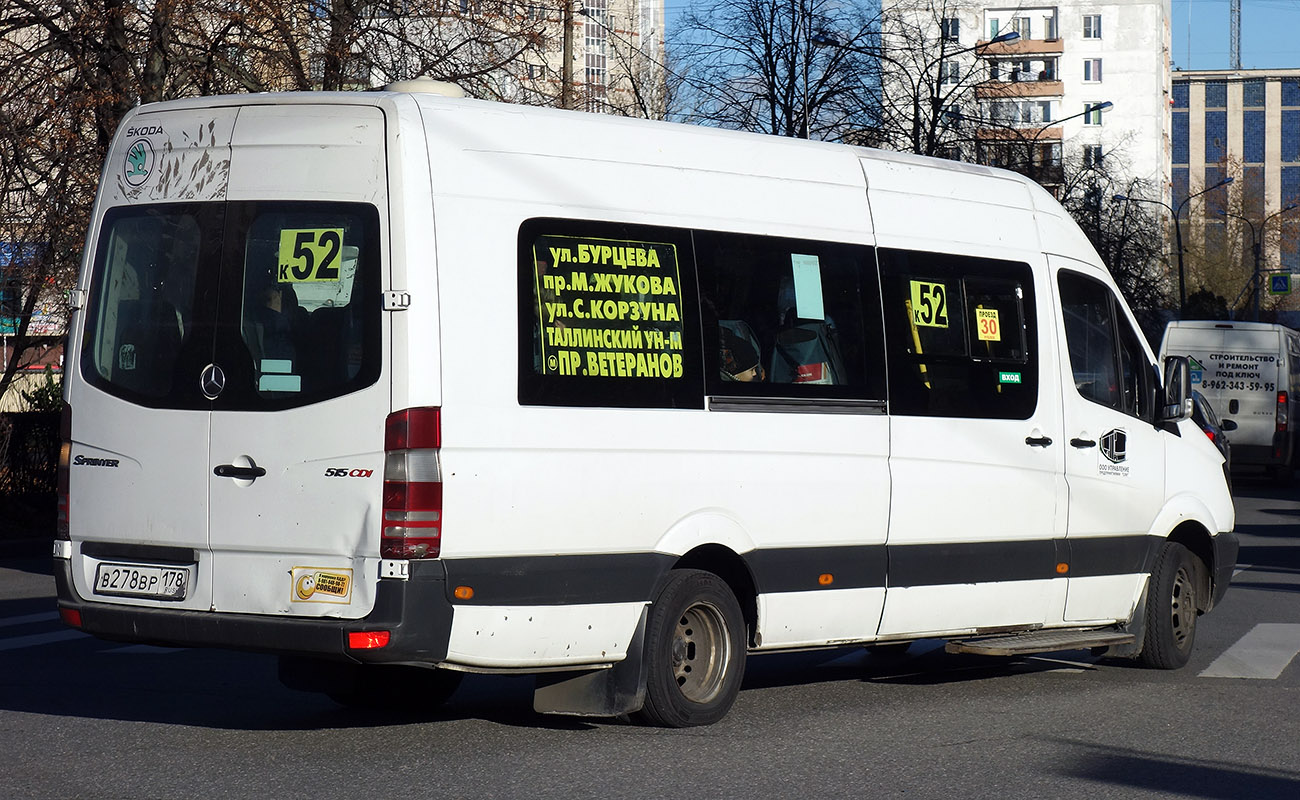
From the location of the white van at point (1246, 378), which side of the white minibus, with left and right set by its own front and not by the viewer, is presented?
front

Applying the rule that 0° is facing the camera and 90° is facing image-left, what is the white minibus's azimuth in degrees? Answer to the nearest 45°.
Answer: approximately 225°

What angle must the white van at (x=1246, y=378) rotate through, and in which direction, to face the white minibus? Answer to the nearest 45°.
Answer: approximately 180°

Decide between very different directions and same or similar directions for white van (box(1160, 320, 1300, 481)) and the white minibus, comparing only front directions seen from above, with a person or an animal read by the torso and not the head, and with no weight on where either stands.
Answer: same or similar directions

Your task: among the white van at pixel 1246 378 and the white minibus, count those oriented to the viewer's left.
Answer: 0

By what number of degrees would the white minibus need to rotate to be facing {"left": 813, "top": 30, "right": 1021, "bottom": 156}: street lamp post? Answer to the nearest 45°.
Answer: approximately 45° to its left

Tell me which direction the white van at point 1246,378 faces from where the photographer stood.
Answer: facing away from the viewer
